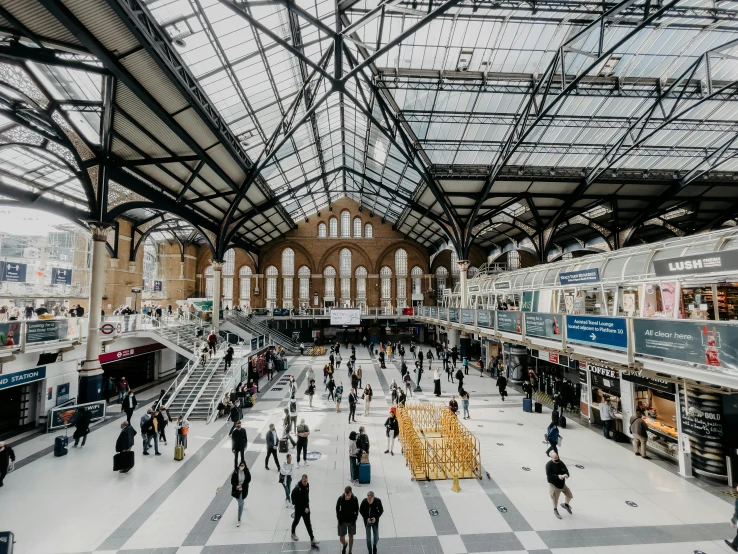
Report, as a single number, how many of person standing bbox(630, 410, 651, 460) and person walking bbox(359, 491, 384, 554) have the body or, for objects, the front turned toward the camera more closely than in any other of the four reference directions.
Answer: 1

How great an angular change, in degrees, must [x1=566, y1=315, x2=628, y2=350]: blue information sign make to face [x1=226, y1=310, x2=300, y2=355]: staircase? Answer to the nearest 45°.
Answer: approximately 45° to its right

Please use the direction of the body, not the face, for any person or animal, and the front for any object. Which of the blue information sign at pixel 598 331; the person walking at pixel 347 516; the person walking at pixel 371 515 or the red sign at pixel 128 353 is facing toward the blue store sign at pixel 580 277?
the red sign

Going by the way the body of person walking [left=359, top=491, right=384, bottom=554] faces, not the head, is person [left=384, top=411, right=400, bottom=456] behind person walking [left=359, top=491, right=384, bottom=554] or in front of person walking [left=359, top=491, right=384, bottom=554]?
behind

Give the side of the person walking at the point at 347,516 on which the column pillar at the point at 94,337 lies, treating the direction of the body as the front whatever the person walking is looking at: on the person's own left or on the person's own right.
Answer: on the person's own right

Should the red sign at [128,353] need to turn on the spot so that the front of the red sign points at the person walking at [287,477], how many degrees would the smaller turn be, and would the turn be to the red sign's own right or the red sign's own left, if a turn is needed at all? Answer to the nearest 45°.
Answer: approximately 45° to the red sign's own right

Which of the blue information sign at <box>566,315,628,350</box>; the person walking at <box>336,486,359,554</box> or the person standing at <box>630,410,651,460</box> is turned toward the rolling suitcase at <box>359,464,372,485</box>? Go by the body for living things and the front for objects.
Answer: the blue information sign

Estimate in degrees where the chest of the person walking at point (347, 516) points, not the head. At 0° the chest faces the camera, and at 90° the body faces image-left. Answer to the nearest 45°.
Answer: approximately 0°

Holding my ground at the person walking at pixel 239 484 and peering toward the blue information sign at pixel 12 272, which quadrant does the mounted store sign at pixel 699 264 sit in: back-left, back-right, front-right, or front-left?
back-right

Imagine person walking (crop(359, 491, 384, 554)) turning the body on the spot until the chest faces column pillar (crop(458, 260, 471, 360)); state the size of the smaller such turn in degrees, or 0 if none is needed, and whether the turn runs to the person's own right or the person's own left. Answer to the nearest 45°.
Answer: approximately 180°

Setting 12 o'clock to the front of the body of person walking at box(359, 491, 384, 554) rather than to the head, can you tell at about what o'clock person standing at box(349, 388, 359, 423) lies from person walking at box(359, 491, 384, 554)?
person standing at box(349, 388, 359, 423) is roughly at 6 o'clock from person walking at box(359, 491, 384, 554).

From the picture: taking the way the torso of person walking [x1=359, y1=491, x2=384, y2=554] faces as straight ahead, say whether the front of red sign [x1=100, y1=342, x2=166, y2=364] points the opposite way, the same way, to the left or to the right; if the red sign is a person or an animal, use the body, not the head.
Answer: to the left

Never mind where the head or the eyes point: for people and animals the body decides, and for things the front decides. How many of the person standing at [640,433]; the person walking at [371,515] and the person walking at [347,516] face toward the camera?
2
